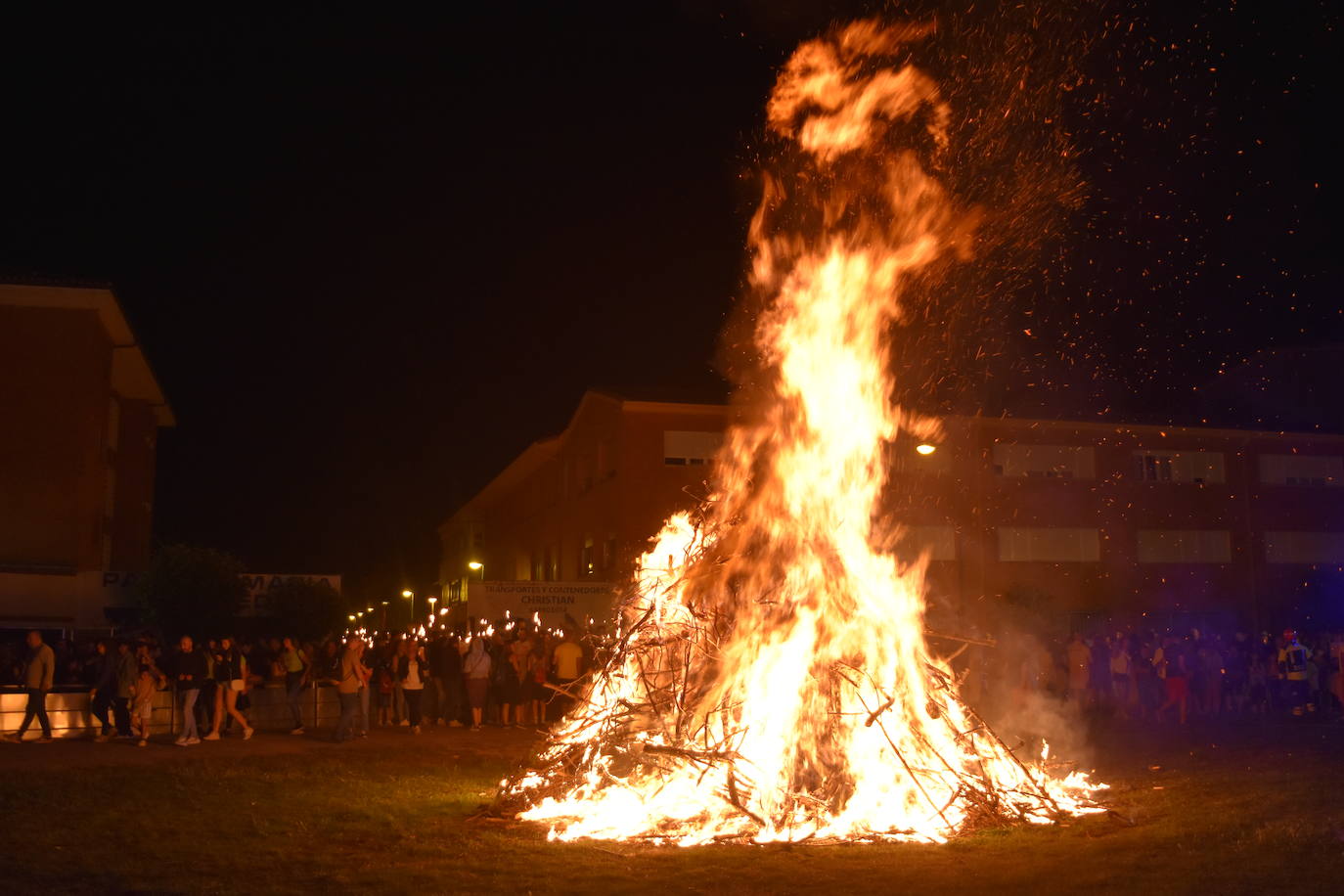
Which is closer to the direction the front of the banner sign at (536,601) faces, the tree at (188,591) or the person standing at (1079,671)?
the person standing

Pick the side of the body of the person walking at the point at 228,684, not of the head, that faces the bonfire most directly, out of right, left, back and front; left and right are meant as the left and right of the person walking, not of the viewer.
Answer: left

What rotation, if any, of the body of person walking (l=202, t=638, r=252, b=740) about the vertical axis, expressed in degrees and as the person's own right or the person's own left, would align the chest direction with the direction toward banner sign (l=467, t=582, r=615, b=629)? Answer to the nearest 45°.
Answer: approximately 180°

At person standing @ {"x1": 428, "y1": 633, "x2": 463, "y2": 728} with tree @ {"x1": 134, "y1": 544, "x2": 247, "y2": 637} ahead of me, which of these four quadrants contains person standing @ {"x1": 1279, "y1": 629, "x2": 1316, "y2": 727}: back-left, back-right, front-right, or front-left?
back-right

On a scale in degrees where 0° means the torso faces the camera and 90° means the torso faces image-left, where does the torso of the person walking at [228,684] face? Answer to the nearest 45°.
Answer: approximately 45°

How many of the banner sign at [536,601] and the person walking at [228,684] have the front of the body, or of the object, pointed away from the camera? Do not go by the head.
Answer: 0

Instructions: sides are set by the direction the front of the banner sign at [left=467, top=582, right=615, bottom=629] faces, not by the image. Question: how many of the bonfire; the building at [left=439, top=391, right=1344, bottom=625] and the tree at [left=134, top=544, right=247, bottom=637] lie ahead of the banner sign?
1

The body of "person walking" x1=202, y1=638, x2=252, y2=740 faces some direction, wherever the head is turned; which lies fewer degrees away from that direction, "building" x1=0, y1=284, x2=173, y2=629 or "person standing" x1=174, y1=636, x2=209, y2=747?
the person standing

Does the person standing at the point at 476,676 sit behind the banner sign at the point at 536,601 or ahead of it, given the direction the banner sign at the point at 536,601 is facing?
ahead

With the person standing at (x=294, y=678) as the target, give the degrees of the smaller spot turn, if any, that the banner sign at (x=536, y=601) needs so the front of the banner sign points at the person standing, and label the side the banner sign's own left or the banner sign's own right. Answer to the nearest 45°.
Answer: approximately 45° to the banner sign's own right

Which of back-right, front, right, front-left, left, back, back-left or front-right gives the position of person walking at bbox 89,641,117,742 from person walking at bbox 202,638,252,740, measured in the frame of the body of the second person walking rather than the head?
front-right

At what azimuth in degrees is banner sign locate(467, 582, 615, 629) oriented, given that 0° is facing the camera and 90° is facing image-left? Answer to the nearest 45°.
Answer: approximately 0°

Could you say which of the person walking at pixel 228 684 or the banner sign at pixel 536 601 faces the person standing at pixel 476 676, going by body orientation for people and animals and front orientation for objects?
the banner sign
